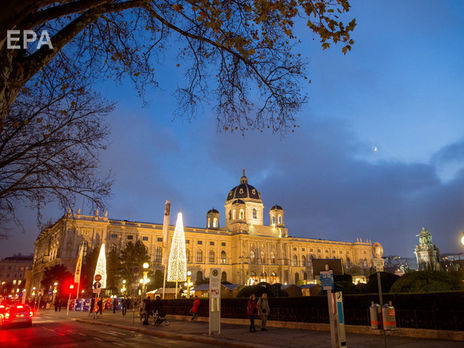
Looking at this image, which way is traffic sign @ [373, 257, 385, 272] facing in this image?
toward the camera

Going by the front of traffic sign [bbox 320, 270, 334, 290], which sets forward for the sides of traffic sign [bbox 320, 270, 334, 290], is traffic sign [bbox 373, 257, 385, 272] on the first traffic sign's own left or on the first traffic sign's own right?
on the first traffic sign's own left

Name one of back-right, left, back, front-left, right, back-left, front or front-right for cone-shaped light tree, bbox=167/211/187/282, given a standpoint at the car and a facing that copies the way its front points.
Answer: front-right

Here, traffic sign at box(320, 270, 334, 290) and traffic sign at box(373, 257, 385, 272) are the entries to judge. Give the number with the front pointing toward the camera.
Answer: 2

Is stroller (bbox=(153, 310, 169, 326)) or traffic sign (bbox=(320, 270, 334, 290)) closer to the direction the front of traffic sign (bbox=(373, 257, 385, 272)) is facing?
the traffic sign

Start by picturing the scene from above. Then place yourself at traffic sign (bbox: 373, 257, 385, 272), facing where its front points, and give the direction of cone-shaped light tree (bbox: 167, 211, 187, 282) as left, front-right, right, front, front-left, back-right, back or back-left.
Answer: back-right

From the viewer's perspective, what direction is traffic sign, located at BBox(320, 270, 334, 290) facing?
toward the camera

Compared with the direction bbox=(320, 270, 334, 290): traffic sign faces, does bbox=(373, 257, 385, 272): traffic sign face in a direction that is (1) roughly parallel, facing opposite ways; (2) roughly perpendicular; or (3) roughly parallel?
roughly parallel

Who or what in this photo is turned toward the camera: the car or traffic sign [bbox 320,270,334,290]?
the traffic sign

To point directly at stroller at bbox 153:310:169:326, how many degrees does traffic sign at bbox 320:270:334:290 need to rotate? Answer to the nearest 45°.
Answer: approximately 135° to its right

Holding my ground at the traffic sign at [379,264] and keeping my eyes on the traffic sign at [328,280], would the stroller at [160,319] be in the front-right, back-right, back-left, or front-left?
front-right

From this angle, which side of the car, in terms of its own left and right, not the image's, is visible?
back
